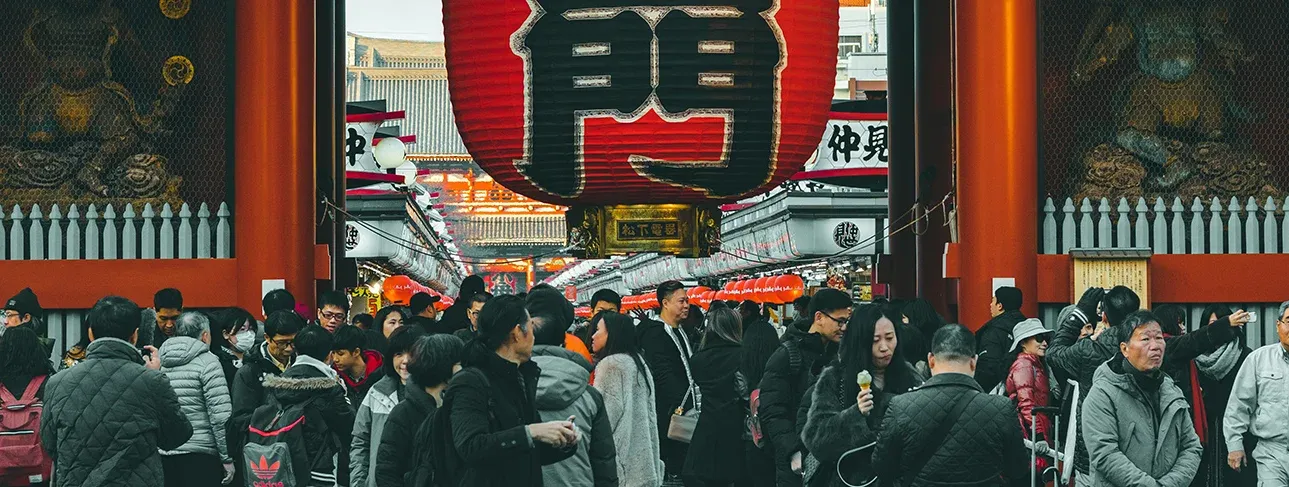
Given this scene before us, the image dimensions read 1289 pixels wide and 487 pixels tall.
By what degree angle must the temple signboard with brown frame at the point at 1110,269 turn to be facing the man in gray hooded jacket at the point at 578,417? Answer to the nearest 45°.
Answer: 0° — it already faces them

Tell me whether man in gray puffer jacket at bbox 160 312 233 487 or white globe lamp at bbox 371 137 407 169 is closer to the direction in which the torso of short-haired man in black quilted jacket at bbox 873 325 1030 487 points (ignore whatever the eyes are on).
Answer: the white globe lamp

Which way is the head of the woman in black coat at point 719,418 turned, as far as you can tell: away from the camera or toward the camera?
away from the camera

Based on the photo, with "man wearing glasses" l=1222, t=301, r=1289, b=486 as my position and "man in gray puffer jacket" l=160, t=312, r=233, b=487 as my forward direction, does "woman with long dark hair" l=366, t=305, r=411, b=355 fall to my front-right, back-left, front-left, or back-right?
front-right

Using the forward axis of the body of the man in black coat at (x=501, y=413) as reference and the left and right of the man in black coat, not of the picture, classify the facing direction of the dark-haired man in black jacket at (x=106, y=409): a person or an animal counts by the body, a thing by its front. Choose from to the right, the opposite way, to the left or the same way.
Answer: to the left

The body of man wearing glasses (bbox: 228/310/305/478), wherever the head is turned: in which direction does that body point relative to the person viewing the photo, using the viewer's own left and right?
facing the viewer and to the right of the viewer

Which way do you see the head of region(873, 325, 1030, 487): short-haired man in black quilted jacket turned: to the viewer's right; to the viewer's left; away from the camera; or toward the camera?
away from the camera

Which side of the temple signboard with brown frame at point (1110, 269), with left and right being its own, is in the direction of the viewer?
front

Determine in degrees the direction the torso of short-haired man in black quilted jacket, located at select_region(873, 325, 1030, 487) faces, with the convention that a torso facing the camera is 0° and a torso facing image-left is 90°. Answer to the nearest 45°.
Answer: approximately 180°

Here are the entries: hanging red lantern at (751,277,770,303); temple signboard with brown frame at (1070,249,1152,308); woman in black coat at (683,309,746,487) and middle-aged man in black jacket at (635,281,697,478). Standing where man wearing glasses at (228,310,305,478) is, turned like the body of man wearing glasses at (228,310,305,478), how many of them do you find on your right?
0

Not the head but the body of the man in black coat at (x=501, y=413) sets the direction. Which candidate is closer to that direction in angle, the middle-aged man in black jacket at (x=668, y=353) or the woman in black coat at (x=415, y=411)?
the middle-aged man in black jacket

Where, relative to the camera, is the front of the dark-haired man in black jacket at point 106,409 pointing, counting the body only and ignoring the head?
away from the camera
